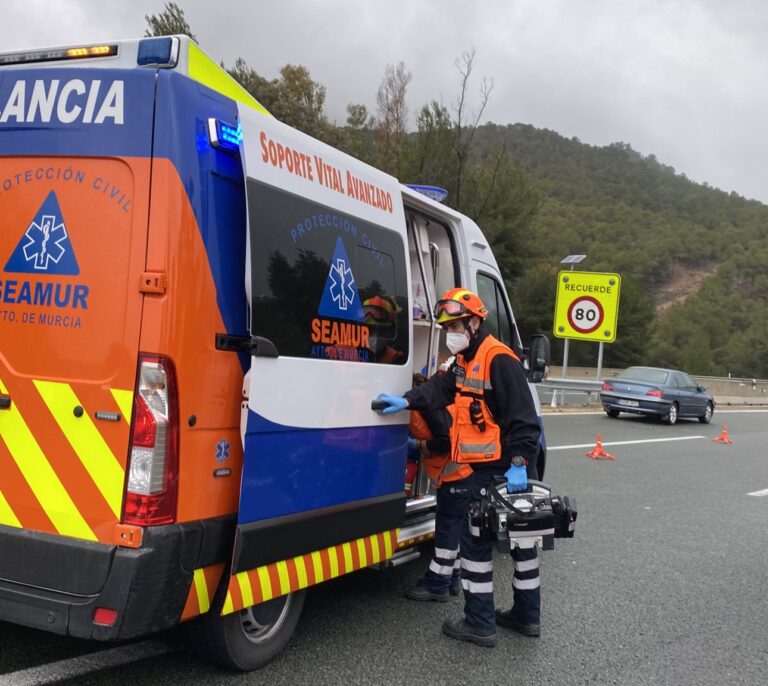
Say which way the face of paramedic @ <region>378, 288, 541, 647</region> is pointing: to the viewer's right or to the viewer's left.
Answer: to the viewer's left

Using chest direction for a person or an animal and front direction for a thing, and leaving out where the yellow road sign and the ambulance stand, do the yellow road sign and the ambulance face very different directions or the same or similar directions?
very different directions

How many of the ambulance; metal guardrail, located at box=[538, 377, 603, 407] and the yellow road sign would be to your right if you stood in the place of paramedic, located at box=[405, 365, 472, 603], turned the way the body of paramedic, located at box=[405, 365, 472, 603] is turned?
2

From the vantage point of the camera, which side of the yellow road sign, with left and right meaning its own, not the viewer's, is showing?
front

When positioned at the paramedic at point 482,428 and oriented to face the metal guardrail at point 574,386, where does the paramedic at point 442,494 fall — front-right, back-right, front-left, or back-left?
front-left

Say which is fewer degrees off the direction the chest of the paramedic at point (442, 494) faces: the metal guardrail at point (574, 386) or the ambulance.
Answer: the ambulance

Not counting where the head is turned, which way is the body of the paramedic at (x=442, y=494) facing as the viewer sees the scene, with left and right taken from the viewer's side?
facing to the left of the viewer

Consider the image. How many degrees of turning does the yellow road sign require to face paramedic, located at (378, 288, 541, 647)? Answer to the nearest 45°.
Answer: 0° — it already faces them

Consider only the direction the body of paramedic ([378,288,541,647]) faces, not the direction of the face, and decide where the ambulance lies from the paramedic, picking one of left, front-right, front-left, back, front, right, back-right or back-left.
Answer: front

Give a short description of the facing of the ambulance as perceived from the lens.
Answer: facing away from the viewer and to the right of the viewer

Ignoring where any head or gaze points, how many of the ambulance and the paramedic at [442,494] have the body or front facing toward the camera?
0

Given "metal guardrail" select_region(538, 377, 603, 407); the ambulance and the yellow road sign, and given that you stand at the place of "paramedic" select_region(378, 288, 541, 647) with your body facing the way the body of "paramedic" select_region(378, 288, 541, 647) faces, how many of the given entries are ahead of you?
1

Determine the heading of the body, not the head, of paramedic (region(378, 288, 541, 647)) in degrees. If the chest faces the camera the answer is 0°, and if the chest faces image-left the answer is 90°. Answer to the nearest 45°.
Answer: approximately 45°

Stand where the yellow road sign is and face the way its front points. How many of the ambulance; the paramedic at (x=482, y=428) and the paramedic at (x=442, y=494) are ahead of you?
3
